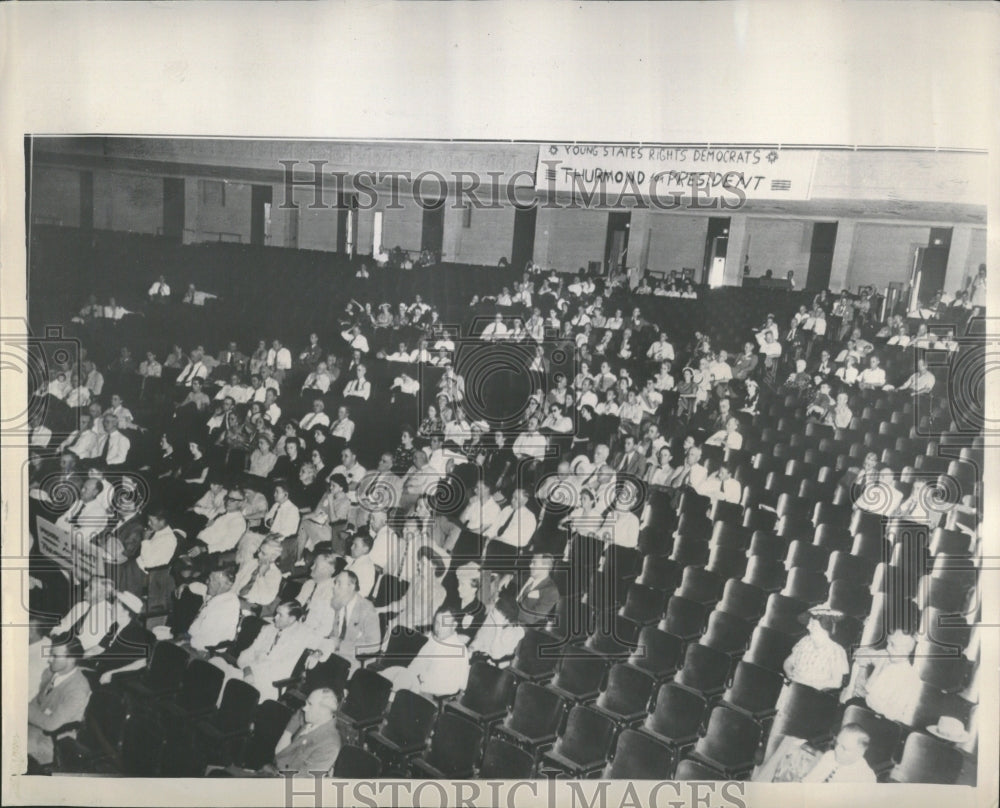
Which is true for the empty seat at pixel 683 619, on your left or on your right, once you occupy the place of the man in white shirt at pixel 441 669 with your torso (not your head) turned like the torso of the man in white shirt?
on your left

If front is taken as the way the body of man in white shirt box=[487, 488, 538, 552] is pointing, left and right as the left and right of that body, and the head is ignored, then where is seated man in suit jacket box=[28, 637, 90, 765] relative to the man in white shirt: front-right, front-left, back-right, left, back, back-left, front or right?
front-right

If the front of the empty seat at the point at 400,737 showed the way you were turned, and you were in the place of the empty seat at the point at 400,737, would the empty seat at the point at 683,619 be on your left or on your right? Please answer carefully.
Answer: on your left

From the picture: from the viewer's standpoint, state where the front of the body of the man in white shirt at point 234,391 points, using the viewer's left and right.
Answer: facing the viewer and to the left of the viewer

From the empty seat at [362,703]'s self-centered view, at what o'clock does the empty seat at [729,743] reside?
the empty seat at [729,743] is roughly at 8 o'clock from the empty seat at [362,703].

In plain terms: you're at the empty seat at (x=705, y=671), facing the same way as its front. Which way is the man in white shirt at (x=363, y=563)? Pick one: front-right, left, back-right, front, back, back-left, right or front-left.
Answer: front-right

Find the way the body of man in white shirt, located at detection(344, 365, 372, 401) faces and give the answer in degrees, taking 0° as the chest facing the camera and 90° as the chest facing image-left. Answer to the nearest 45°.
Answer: approximately 45°
